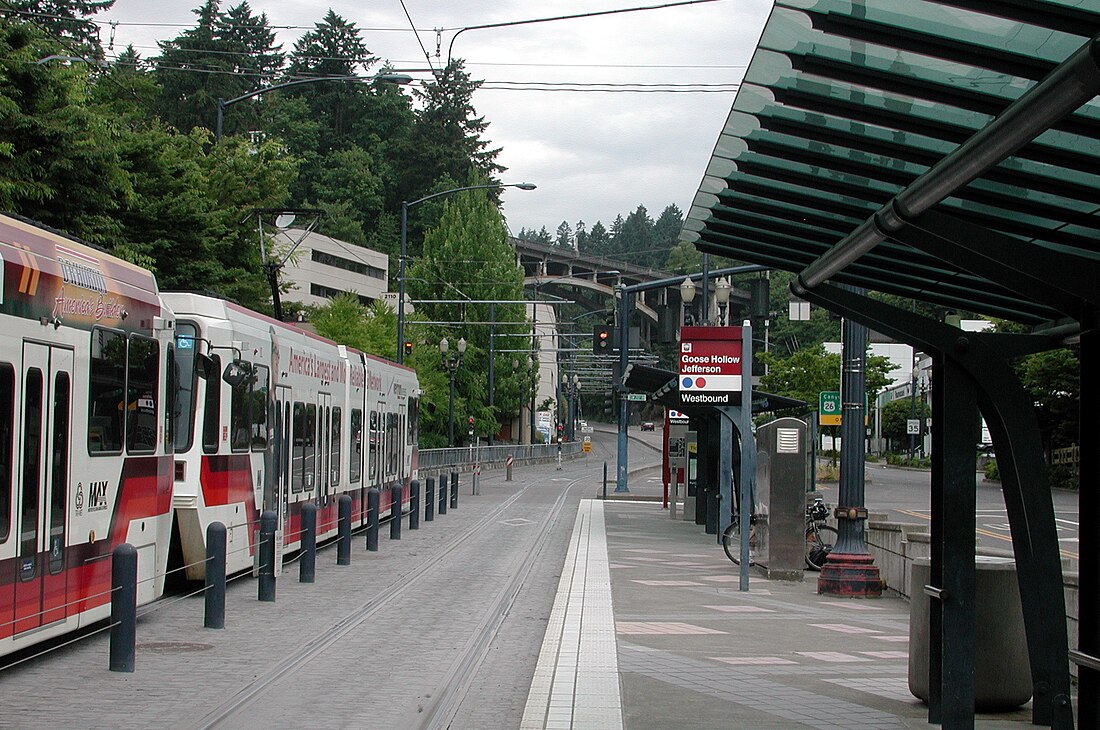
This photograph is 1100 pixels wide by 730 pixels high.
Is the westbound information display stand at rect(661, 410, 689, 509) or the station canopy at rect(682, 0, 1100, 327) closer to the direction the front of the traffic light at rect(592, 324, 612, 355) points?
the station canopy

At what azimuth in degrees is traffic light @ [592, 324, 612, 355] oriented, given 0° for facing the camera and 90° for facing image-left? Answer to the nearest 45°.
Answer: approximately 0°

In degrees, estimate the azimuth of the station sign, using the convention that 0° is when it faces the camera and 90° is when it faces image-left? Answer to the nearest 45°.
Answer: approximately 0°

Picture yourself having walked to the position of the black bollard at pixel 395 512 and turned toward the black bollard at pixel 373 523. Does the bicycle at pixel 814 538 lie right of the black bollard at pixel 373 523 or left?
left

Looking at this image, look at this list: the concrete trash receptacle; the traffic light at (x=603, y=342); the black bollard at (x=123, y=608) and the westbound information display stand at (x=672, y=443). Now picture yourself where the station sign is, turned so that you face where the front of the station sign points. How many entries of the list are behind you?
2

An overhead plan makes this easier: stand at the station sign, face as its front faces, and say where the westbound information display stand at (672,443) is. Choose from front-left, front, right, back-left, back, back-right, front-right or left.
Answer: back

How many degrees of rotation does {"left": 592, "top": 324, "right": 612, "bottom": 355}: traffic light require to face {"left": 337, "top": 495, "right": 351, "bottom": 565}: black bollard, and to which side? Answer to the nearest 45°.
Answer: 0° — it already faces it

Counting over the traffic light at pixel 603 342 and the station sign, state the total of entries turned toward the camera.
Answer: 2
